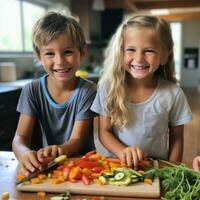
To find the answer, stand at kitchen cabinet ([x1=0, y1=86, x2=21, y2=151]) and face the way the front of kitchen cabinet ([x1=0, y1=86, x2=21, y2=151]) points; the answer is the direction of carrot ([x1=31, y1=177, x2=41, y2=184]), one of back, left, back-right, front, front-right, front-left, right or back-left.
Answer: front

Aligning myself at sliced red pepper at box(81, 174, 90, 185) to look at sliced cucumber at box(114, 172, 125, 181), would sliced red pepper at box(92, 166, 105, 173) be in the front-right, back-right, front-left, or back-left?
front-left

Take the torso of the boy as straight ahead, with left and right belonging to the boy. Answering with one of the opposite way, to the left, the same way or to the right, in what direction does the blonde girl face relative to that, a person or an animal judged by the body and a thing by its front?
the same way

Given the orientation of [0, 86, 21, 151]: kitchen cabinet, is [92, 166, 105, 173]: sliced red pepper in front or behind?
in front

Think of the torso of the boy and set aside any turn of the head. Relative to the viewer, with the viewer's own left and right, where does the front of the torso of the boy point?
facing the viewer

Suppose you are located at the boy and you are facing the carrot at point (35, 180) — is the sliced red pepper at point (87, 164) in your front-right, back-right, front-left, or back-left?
front-left

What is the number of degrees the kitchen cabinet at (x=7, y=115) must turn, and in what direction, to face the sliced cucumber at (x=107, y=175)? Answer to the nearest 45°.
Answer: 0° — it already faces it

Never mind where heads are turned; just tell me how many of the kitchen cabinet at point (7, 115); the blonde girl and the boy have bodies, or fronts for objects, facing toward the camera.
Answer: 3

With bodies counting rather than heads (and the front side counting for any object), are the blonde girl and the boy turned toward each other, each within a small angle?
no

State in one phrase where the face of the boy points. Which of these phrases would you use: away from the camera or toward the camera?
toward the camera

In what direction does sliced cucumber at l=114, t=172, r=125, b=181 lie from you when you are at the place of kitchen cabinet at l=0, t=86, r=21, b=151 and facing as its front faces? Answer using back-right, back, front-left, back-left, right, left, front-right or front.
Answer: front

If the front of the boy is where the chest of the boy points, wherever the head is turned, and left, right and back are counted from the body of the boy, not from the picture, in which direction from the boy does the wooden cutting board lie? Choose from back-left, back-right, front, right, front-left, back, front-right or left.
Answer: front

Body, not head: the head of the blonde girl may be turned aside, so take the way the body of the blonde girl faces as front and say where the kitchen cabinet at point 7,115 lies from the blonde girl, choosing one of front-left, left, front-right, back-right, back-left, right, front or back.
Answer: back-right

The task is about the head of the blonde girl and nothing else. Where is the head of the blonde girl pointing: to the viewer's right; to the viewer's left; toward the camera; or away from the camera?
toward the camera

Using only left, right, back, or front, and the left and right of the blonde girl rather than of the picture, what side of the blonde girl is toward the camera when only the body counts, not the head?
front
